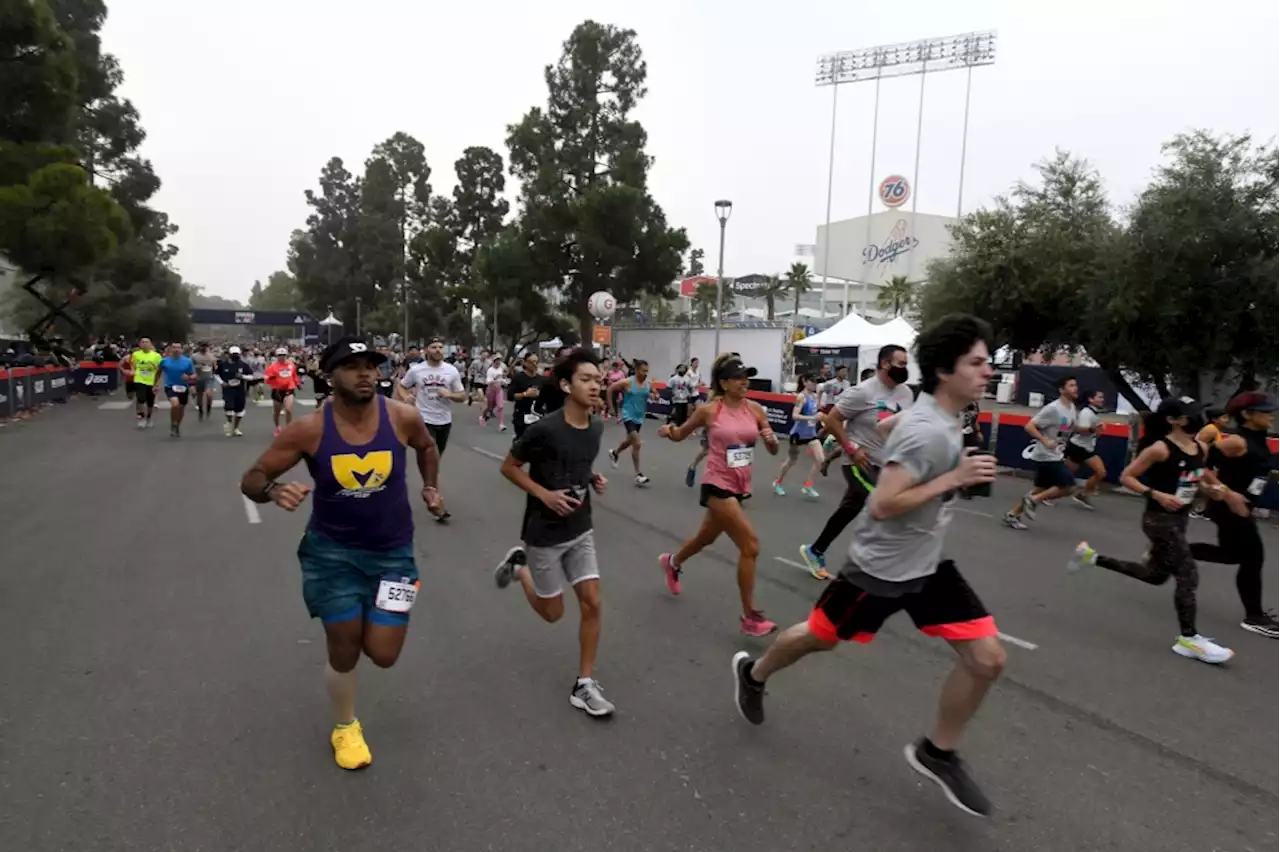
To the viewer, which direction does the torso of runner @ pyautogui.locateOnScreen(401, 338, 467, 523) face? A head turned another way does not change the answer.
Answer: toward the camera

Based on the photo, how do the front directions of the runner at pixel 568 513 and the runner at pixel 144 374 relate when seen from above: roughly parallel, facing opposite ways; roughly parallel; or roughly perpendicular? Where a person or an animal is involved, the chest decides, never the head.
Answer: roughly parallel

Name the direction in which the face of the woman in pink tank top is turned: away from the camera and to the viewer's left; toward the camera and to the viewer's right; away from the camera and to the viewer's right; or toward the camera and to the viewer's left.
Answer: toward the camera and to the viewer's right

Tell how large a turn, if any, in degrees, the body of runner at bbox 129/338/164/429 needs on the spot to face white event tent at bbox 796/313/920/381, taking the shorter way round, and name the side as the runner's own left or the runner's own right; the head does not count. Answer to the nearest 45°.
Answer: approximately 90° to the runner's own left

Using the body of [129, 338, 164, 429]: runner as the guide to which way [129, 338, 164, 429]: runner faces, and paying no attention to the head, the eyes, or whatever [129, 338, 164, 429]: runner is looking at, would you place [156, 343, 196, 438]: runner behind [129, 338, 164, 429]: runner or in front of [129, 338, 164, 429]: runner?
in front

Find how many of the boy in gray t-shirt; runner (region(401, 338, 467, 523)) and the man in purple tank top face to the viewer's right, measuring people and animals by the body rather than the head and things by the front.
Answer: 1

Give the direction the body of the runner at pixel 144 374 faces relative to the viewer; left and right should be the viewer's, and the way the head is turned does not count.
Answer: facing the viewer

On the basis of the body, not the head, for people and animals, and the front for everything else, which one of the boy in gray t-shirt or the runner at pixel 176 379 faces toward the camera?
the runner

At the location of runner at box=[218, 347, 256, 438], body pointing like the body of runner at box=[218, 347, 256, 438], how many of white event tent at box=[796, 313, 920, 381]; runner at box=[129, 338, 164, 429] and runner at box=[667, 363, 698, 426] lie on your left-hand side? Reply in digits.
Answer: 2

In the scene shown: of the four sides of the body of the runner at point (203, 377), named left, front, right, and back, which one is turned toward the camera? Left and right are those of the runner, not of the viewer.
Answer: front

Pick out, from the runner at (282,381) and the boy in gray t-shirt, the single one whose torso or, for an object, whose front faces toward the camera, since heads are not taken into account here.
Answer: the runner

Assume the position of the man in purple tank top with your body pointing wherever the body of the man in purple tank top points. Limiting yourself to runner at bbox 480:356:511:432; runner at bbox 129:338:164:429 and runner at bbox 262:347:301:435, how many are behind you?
3

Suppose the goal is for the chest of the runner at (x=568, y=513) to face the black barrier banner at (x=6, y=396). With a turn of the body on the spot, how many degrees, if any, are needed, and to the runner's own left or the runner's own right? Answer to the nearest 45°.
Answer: approximately 180°

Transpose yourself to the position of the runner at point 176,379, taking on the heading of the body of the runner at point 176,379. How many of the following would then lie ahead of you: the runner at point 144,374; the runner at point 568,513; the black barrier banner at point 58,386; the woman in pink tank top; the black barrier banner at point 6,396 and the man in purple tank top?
3

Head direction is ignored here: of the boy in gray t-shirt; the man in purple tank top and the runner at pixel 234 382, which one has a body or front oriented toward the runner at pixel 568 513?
the runner at pixel 234 382

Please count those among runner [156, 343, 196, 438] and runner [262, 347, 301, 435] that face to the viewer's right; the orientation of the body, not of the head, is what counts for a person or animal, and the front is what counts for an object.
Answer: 0
